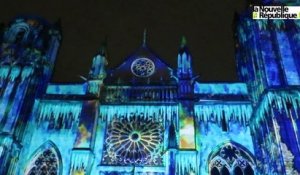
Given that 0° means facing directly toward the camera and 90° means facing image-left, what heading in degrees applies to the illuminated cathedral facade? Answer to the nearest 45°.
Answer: approximately 0°
